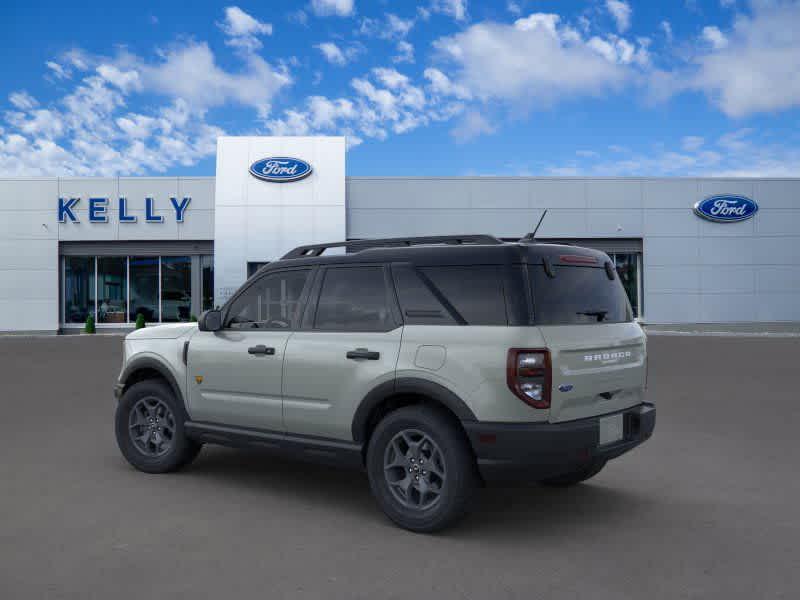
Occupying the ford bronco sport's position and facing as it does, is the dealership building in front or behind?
in front

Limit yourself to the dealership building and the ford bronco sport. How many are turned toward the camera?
1

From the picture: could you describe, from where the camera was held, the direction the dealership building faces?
facing the viewer

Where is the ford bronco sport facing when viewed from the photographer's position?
facing away from the viewer and to the left of the viewer

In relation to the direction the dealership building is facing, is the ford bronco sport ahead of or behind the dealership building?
ahead

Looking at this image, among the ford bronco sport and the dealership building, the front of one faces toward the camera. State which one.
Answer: the dealership building
